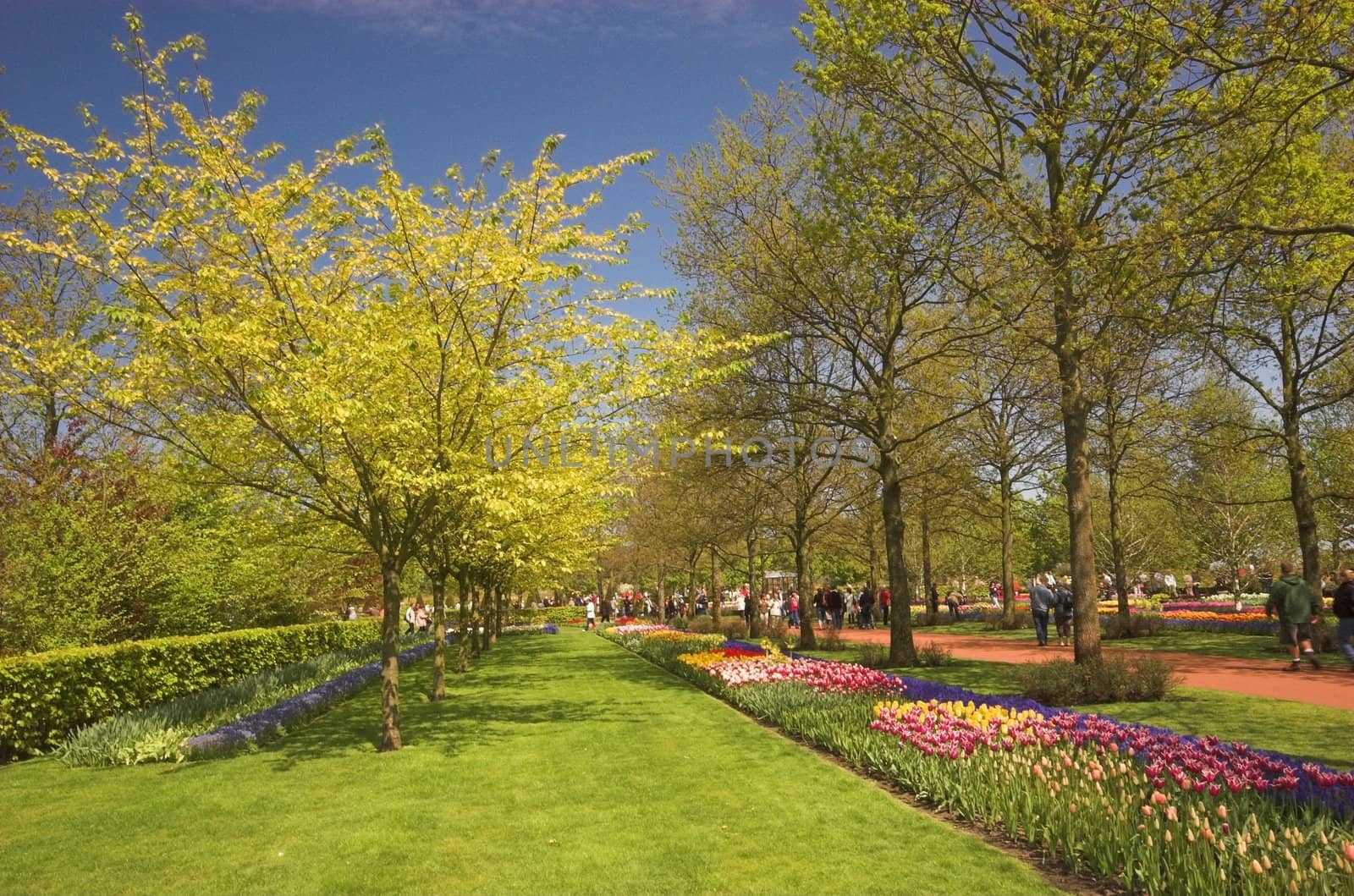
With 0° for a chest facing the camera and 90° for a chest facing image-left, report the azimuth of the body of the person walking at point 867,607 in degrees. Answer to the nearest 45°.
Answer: approximately 180°

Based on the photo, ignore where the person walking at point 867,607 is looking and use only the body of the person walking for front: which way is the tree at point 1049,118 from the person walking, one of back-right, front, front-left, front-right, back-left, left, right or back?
back

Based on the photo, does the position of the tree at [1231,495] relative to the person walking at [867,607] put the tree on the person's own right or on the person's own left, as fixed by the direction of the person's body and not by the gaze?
on the person's own right

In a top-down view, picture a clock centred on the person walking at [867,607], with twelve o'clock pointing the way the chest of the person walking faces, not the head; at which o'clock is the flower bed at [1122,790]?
The flower bed is roughly at 6 o'clock from the person walking.

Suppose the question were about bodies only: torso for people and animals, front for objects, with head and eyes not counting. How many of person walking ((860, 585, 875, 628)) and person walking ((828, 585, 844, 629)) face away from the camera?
2

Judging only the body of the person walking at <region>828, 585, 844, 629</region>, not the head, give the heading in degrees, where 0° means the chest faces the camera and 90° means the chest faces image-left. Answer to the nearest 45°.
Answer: approximately 180°

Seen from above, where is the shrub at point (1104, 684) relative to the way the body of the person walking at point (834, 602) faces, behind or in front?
behind

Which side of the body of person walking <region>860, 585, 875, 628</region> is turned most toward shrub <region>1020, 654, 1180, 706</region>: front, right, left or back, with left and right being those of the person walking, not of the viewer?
back

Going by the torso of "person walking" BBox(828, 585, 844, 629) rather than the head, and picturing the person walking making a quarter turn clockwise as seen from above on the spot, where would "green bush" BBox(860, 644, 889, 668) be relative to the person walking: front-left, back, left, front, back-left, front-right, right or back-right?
right

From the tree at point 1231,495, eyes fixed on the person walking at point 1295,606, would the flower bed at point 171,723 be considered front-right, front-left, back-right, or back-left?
front-right

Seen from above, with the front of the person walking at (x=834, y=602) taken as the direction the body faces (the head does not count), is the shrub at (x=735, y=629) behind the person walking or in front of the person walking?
behind

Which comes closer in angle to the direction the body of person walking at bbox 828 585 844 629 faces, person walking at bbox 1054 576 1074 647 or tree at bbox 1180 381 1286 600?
the tree
